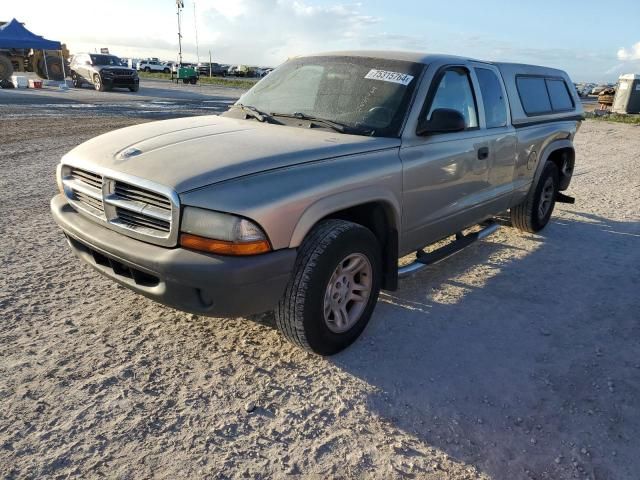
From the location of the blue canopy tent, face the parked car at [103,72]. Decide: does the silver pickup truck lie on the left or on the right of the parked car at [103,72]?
right

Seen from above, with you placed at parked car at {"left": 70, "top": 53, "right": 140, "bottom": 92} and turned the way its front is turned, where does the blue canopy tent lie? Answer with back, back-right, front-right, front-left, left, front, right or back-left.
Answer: back

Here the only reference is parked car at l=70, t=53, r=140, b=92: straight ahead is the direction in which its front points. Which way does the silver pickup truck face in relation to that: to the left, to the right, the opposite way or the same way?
to the right

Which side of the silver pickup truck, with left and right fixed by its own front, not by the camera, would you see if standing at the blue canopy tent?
right

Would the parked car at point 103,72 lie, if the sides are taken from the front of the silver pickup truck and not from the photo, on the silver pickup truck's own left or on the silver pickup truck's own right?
on the silver pickup truck's own right

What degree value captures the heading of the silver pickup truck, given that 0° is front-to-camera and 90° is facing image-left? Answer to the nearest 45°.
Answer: approximately 45°

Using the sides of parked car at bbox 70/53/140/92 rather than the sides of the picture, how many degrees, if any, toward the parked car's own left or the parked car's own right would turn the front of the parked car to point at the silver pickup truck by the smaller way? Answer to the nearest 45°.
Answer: approximately 45° to the parked car's own right

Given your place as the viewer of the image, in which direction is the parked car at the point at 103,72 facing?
facing the viewer and to the right of the viewer

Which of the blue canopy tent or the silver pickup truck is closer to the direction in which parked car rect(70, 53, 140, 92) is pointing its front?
the silver pickup truck

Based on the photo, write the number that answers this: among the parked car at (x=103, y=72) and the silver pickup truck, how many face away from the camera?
0
